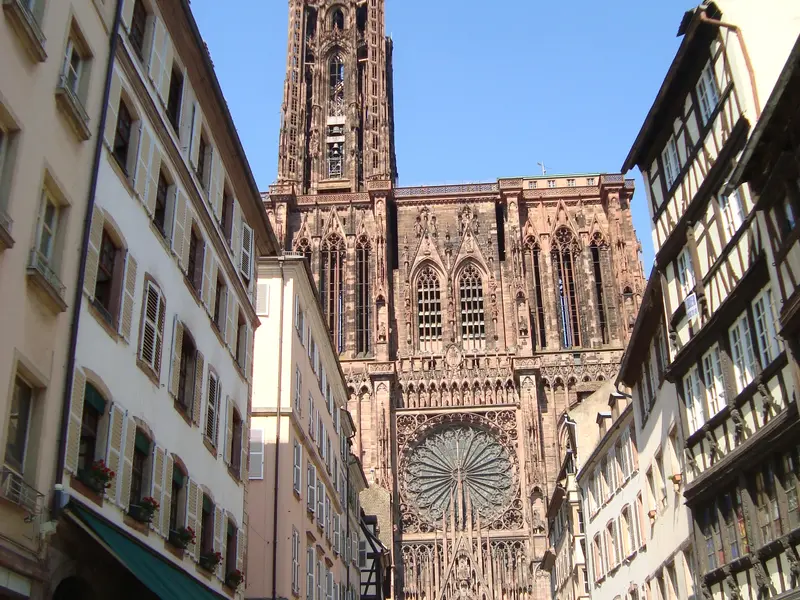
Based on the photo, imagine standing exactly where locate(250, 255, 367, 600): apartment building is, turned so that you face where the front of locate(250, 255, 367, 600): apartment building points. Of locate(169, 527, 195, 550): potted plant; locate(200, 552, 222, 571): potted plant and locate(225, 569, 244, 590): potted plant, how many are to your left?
0

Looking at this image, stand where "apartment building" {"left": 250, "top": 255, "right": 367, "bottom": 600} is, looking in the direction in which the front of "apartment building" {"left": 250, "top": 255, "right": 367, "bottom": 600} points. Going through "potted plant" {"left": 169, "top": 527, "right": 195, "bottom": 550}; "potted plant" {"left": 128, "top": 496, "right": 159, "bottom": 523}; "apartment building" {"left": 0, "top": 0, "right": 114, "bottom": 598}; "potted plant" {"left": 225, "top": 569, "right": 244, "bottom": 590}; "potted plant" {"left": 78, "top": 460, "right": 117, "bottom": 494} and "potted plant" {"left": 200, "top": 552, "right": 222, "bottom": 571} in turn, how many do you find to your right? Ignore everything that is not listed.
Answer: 6

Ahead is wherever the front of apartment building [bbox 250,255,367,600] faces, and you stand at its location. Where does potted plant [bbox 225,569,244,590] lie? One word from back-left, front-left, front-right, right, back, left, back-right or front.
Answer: right

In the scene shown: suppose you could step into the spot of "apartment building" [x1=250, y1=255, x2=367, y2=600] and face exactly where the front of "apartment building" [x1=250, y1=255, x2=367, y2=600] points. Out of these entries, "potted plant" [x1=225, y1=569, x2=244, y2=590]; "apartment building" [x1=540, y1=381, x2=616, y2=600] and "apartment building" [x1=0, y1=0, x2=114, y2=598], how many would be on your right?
2

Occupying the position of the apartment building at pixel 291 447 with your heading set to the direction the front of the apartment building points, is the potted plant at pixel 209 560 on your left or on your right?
on your right

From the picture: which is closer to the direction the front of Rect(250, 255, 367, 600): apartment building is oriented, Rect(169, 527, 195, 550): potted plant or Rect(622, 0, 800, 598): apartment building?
the apartment building

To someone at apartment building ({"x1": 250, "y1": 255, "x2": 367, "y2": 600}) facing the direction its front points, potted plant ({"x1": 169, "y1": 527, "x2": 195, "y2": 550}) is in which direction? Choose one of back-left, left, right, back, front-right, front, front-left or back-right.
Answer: right

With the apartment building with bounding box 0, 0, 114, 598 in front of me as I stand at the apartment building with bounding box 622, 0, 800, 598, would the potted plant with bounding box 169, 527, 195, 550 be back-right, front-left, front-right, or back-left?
front-right

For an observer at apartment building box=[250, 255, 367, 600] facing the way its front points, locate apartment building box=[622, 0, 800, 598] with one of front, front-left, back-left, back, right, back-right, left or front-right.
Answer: front-right

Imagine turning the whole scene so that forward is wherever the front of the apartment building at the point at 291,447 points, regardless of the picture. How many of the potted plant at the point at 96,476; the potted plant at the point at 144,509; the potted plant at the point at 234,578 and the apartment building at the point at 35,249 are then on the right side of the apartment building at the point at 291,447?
4

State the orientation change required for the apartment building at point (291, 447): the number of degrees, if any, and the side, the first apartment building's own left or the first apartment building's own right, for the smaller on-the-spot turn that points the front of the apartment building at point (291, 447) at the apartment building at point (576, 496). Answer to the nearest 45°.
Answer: approximately 45° to the first apartment building's own left

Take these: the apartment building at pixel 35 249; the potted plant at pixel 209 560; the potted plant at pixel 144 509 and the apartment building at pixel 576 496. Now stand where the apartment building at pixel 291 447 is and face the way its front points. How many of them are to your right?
3

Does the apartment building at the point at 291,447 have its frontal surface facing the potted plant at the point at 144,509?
no

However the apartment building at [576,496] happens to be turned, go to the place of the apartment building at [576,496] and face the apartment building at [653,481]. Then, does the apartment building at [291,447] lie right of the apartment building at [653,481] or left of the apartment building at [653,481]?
right

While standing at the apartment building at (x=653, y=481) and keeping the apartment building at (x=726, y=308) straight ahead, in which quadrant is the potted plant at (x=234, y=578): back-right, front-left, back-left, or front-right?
front-right

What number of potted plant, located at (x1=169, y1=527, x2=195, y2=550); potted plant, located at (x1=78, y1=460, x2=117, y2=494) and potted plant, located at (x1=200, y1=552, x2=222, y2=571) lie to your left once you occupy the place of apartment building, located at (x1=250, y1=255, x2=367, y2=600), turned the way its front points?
0

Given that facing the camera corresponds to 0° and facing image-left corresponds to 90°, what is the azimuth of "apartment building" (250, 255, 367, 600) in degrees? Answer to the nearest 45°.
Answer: approximately 270°

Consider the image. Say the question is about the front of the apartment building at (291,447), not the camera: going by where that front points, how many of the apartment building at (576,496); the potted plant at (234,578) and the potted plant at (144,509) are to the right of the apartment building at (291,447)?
2

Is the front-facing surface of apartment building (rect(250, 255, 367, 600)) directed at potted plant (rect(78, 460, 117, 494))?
no

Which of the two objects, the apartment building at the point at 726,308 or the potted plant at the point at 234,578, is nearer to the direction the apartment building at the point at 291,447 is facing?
the apartment building

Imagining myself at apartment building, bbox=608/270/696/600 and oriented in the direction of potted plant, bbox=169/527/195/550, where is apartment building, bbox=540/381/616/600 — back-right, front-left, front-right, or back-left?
back-right
